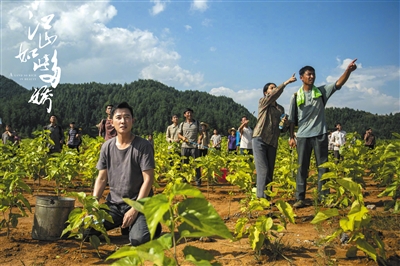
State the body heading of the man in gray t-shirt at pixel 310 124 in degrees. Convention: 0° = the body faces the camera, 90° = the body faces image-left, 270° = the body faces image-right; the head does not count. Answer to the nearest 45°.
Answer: approximately 0°

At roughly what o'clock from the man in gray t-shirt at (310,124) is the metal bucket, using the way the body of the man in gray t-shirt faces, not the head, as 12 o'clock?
The metal bucket is roughly at 2 o'clock from the man in gray t-shirt.

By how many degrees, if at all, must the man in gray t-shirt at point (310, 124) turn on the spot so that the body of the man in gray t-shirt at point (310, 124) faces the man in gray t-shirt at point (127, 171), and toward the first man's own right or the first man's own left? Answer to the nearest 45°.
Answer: approximately 45° to the first man's own right

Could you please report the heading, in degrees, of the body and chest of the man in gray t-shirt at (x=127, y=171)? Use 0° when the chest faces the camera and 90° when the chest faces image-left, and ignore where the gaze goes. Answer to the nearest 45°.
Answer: approximately 0°

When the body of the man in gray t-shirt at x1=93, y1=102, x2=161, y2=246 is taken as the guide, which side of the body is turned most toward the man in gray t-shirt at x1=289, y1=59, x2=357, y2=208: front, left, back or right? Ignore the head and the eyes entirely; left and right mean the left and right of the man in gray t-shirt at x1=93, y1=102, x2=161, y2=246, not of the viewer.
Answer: left

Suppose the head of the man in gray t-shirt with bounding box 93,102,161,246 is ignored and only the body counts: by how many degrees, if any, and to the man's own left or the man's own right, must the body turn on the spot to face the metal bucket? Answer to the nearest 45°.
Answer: approximately 135° to the man's own right

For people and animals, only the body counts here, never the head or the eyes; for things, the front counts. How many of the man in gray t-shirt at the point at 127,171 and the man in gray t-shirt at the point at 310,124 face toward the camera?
2

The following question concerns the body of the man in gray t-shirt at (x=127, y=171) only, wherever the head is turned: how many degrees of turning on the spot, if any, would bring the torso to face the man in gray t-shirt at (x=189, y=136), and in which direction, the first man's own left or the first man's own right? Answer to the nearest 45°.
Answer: approximately 180°

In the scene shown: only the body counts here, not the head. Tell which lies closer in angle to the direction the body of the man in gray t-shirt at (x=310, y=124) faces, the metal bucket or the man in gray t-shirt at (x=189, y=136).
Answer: the metal bucket
